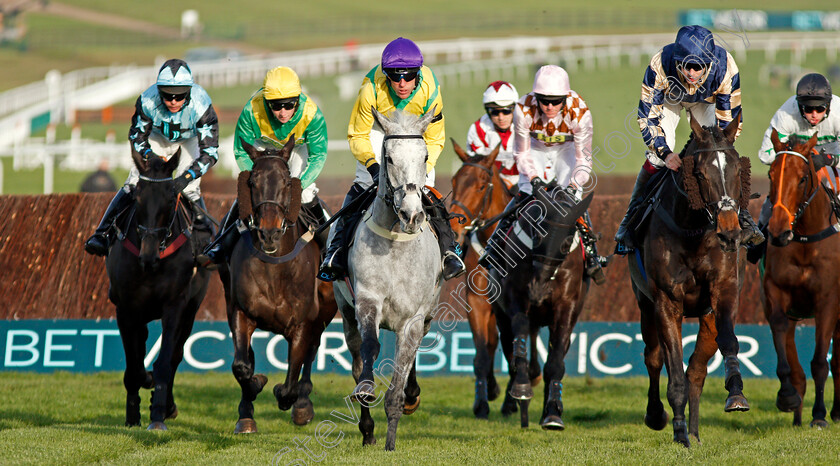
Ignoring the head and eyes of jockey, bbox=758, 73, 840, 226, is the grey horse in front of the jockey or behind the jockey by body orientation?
in front

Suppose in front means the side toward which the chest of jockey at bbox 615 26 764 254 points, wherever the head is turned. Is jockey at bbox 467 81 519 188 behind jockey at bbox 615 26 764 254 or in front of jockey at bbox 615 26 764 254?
behind

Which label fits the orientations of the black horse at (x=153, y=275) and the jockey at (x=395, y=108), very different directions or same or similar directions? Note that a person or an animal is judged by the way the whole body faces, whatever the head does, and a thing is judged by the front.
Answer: same or similar directions

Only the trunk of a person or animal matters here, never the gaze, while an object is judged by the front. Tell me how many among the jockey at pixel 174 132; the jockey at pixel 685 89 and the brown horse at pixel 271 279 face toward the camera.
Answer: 3

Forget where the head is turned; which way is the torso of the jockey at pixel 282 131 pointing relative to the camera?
toward the camera

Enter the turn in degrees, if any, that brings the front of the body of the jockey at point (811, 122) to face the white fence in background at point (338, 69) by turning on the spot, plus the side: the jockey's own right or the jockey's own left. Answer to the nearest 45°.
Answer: approximately 135° to the jockey's own right

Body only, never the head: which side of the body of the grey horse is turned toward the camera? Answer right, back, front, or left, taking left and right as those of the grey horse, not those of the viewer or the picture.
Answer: front

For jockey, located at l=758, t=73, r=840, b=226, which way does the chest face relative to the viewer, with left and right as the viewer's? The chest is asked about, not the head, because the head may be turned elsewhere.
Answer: facing the viewer

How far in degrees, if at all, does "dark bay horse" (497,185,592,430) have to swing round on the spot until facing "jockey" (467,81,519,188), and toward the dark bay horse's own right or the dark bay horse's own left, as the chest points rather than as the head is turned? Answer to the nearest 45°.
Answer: approximately 180°

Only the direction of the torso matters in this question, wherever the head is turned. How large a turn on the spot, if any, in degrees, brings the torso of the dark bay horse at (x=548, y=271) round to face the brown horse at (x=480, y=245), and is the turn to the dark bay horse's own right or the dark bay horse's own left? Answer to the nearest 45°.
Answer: approximately 135° to the dark bay horse's own right

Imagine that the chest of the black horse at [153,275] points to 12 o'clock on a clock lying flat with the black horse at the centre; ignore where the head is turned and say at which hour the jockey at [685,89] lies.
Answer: The jockey is roughly at 10 o'clock from the black horse.

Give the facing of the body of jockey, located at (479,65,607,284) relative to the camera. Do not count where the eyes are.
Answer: toward the camera

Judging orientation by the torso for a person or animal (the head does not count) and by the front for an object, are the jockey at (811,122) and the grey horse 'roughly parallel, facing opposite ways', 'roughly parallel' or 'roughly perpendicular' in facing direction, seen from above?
roughly parallel

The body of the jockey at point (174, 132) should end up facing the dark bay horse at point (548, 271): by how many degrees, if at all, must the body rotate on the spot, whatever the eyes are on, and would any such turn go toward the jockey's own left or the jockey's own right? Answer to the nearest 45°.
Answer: approximately 45° to the jockey's own left
